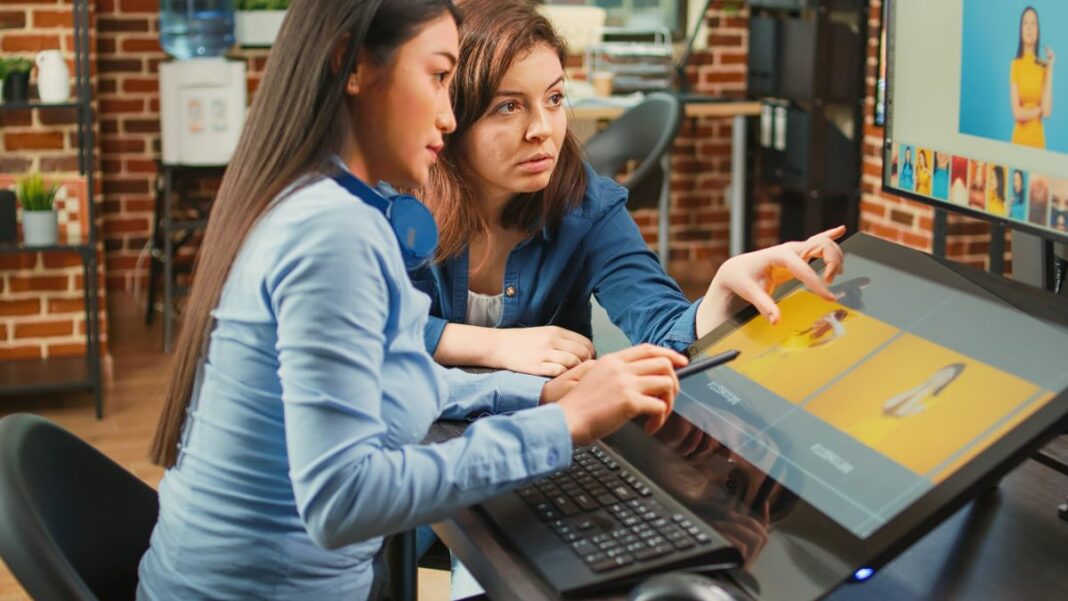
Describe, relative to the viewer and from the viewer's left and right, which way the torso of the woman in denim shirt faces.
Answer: facing the viewer and to the right of the viewer

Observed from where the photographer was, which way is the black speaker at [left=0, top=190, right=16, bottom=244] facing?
facing the viewer

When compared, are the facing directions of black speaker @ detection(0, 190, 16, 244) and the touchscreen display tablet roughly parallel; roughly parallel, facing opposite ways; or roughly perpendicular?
roughly perpendicular

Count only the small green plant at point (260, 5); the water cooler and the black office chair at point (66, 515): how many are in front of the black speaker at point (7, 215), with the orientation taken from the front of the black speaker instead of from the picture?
1

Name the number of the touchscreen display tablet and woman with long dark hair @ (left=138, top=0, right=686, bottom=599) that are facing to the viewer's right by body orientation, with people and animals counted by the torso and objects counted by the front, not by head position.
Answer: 1

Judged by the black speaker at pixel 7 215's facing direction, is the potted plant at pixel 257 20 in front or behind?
behind

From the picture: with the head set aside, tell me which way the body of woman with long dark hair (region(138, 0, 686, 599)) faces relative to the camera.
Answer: to the viewer's right

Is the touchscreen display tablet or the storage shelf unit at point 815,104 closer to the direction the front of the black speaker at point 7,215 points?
the touchscreen display tablet

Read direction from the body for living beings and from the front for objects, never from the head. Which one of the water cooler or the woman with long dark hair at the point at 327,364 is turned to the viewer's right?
the woman with long dark hair

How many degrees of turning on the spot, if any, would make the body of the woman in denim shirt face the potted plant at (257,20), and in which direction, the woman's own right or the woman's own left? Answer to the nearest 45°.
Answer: approximately 135° to the woman's own left

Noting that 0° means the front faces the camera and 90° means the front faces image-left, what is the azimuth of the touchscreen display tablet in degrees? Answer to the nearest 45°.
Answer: approximately 45°

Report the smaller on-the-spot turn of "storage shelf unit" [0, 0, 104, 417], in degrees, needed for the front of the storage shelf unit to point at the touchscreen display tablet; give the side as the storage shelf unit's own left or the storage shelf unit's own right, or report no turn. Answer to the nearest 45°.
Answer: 0° — it already faces it

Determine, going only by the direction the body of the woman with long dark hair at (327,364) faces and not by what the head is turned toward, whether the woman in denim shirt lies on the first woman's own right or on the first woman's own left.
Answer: on the first woman's own left

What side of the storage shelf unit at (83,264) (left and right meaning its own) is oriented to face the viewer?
front

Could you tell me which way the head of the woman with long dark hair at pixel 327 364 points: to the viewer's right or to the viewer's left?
to the viewer's right
